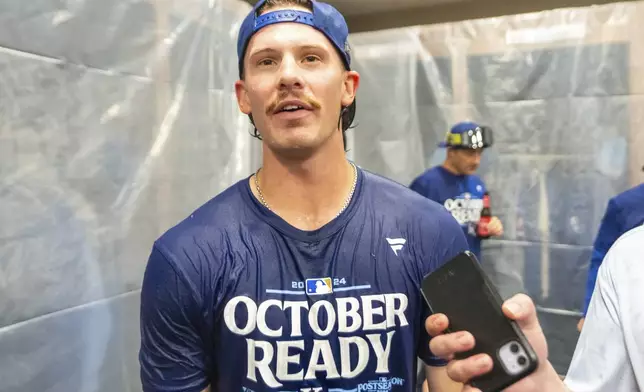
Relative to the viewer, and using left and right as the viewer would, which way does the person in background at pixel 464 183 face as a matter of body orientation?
facing the viewer and to the right of the viewer

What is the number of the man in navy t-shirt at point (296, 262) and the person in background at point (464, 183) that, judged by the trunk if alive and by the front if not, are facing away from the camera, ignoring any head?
0

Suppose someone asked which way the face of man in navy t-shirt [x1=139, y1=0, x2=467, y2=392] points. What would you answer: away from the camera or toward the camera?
toward the camera

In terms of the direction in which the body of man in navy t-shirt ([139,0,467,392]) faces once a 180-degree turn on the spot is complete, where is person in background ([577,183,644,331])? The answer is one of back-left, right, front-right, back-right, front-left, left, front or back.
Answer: front-right

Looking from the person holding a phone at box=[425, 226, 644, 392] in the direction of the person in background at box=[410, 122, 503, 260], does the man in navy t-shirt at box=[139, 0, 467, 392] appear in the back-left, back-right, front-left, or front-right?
front-left

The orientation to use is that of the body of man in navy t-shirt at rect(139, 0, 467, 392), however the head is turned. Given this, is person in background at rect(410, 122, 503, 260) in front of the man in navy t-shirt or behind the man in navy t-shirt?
behind

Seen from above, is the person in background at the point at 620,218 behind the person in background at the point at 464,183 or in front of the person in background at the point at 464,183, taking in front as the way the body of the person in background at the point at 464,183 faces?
in front

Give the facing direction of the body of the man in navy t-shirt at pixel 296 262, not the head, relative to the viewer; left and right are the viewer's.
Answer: facing the viewer
